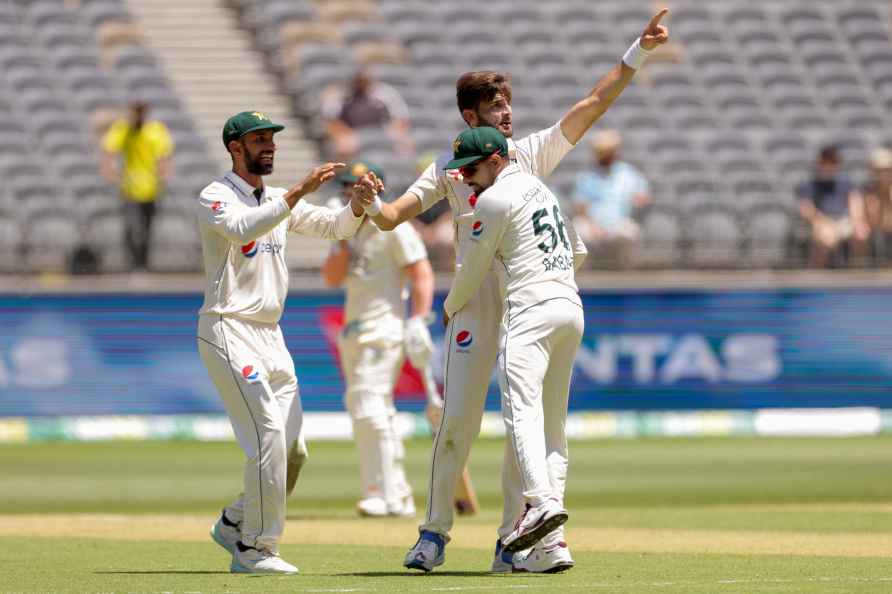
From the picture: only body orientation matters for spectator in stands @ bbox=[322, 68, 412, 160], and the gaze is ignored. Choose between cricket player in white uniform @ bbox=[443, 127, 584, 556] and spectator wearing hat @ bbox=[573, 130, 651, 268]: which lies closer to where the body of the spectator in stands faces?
the cricket player in white uniform

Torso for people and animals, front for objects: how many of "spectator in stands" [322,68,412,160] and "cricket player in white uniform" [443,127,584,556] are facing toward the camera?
1

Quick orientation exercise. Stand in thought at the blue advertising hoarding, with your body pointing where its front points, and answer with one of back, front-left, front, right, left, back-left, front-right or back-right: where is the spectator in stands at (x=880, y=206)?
left

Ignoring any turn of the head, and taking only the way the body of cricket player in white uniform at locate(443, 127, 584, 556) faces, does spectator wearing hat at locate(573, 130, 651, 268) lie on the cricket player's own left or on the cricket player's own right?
on the cricket player's own right

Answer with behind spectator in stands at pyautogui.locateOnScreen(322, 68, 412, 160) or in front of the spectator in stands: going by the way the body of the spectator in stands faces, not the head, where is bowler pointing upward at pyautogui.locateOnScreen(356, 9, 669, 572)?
in front

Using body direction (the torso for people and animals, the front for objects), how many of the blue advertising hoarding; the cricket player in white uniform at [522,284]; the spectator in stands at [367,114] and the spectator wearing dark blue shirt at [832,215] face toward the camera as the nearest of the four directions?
3
